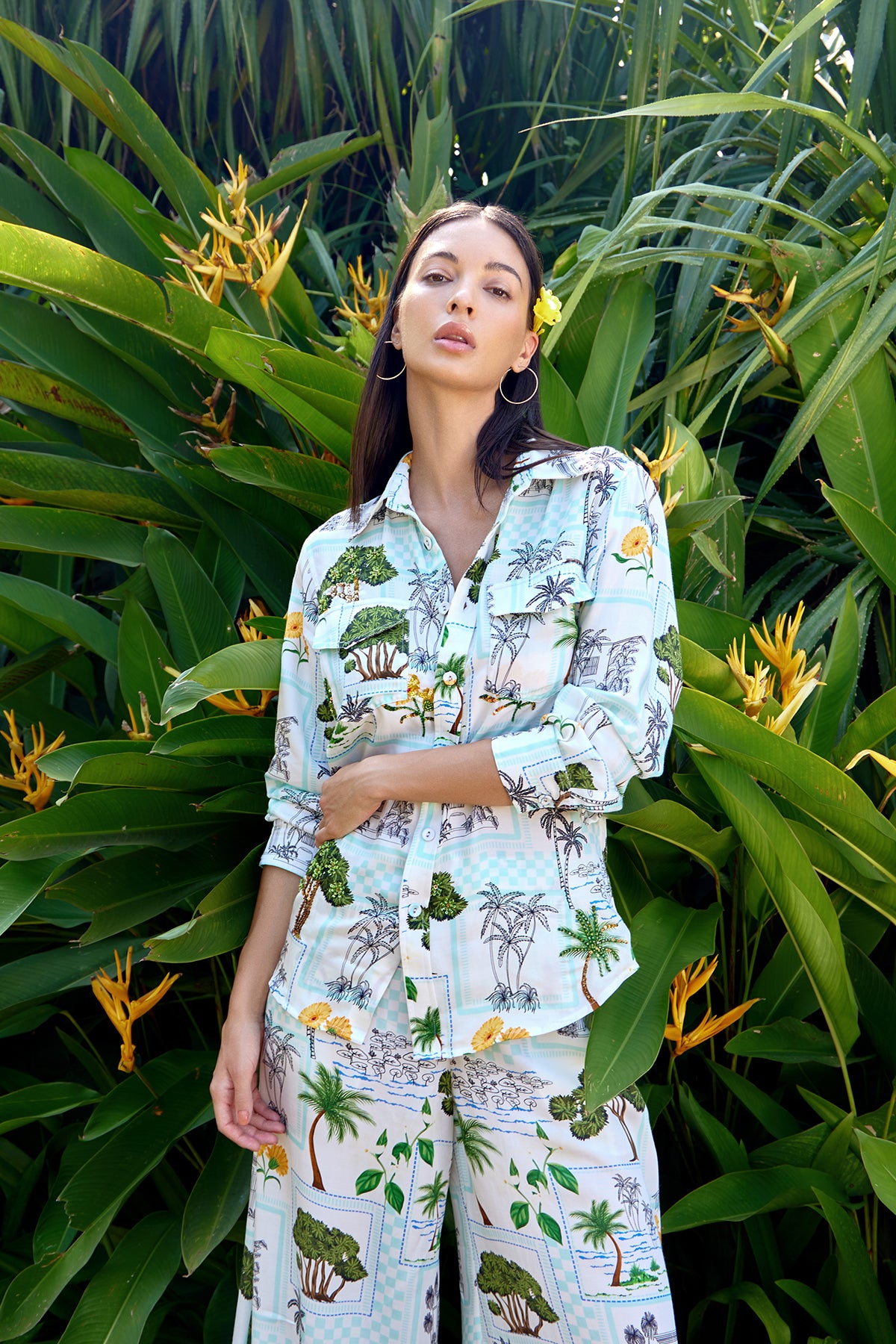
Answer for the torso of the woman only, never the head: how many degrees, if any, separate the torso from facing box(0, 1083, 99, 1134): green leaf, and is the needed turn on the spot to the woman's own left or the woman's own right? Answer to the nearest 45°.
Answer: approximately 135° to the woman's own right

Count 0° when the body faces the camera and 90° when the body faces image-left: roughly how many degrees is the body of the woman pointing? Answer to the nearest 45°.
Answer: approximately 0°
